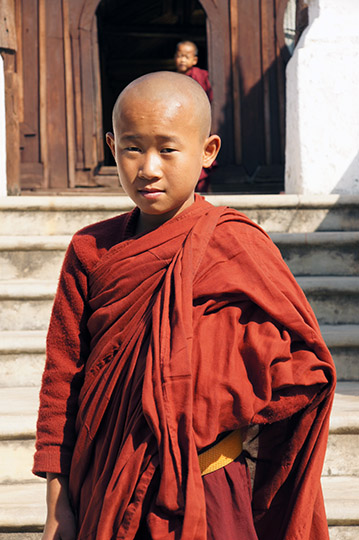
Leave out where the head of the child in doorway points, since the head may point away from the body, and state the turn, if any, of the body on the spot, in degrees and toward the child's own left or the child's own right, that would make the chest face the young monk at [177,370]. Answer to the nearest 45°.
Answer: approximately 45° to the child's own left

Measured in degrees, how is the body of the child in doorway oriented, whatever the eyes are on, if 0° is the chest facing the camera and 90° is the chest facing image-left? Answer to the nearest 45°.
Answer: approximately 45°
